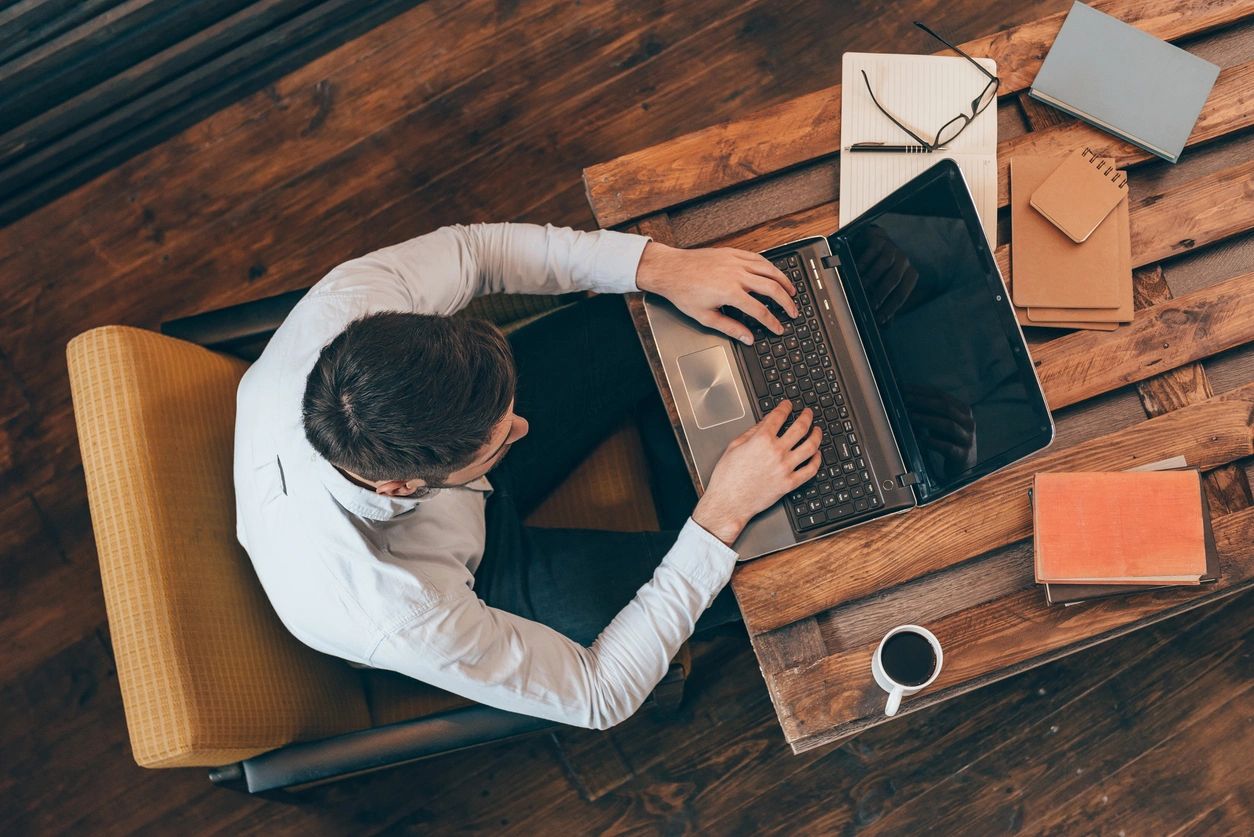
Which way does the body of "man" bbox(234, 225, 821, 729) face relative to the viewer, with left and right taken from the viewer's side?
facing to the right of the viewer

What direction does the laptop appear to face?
to the viewer's left

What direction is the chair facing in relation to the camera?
to the viewer's right

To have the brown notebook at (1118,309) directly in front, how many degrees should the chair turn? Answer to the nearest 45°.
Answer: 0° — it already faces it

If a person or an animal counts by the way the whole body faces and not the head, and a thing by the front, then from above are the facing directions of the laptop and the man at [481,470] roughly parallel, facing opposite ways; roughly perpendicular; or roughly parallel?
roughly parallel, facing opposite ways

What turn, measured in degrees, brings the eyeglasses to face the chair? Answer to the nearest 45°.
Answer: approximately 90° to its right

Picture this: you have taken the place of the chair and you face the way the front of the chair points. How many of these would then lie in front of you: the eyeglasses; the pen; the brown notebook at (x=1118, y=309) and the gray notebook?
4

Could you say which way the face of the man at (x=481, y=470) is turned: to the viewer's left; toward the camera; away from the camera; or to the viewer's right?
to the viewer's right

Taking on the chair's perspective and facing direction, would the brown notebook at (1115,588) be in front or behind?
in front

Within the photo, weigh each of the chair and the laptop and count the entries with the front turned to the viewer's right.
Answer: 1
